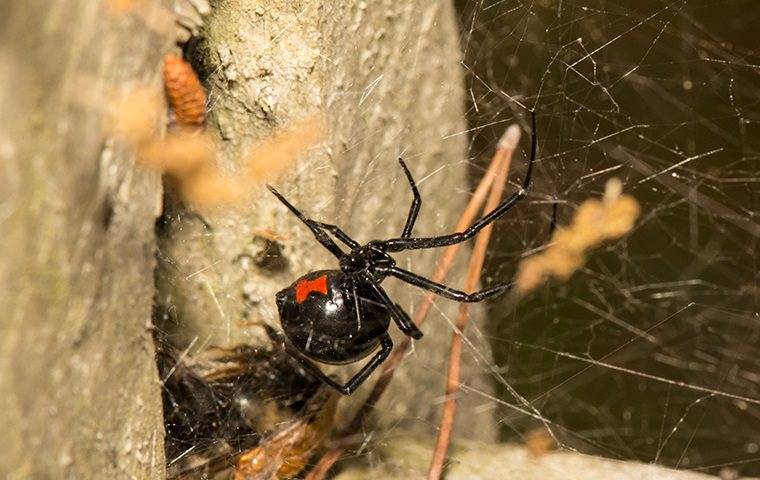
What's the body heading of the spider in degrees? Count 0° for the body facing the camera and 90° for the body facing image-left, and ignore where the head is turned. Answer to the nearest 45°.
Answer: approximately 270°
